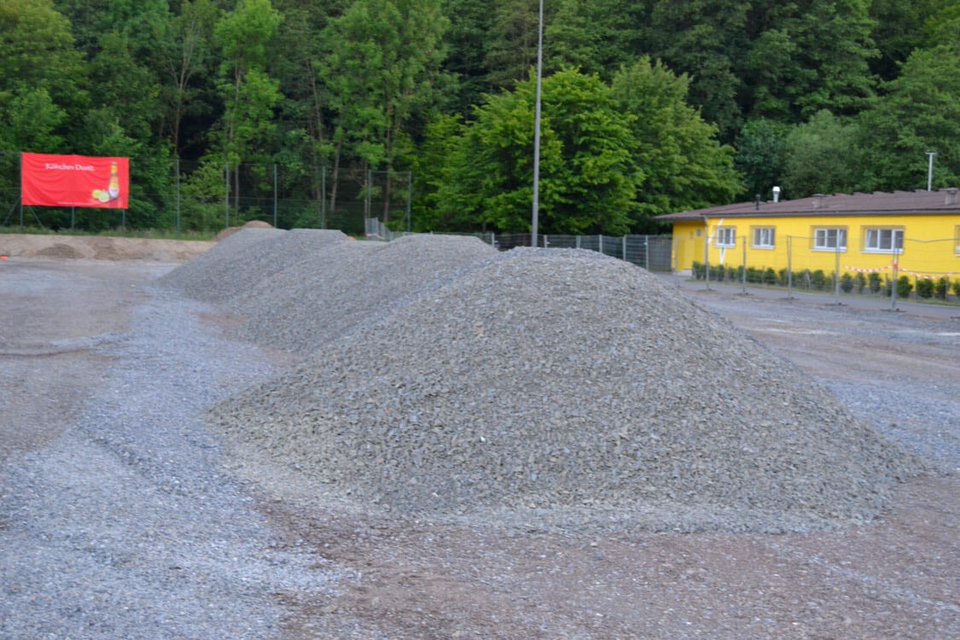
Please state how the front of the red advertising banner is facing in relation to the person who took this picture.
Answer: facing the viewer

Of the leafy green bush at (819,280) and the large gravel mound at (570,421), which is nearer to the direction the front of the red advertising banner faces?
the large gravel mound

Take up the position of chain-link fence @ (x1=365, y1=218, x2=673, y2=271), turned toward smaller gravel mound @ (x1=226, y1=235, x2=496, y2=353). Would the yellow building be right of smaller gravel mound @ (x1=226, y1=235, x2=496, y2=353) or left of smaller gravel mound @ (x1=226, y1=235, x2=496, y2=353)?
left

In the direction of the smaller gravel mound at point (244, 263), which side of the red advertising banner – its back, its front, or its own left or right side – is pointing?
front

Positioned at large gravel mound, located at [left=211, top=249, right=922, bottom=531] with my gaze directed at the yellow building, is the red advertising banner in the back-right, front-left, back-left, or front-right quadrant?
front-left

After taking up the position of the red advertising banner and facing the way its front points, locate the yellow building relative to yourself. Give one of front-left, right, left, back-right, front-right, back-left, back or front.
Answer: front-left

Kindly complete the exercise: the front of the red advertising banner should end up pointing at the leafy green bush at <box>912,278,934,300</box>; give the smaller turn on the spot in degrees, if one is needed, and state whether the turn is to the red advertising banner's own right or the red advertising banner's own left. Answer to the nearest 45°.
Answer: approximately 45° to the red advertising banner's own left

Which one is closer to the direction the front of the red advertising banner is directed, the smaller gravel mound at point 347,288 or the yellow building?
the smaller gravel mound

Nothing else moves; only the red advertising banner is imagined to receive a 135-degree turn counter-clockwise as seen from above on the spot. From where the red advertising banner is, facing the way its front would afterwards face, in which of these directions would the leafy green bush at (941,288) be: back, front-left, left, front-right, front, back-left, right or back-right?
right

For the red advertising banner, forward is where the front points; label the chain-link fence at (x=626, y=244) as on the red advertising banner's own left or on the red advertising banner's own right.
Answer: on the red advertising banner's own left

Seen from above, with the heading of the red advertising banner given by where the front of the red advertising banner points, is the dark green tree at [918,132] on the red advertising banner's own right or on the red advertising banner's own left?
on the red advertising banner's own left

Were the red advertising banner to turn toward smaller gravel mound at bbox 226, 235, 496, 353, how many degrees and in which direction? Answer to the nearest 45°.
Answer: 0° — it already faces it

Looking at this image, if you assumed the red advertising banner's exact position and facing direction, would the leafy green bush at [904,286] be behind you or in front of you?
in front

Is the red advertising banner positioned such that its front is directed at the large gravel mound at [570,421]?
yes

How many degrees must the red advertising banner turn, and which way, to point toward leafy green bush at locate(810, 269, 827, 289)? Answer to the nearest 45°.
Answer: approximately 45° to its left

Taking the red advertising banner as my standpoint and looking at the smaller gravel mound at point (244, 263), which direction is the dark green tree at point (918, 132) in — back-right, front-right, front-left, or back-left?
front-left

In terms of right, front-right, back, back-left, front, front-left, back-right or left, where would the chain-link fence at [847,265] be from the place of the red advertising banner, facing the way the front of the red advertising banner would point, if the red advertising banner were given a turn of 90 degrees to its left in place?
front-right
